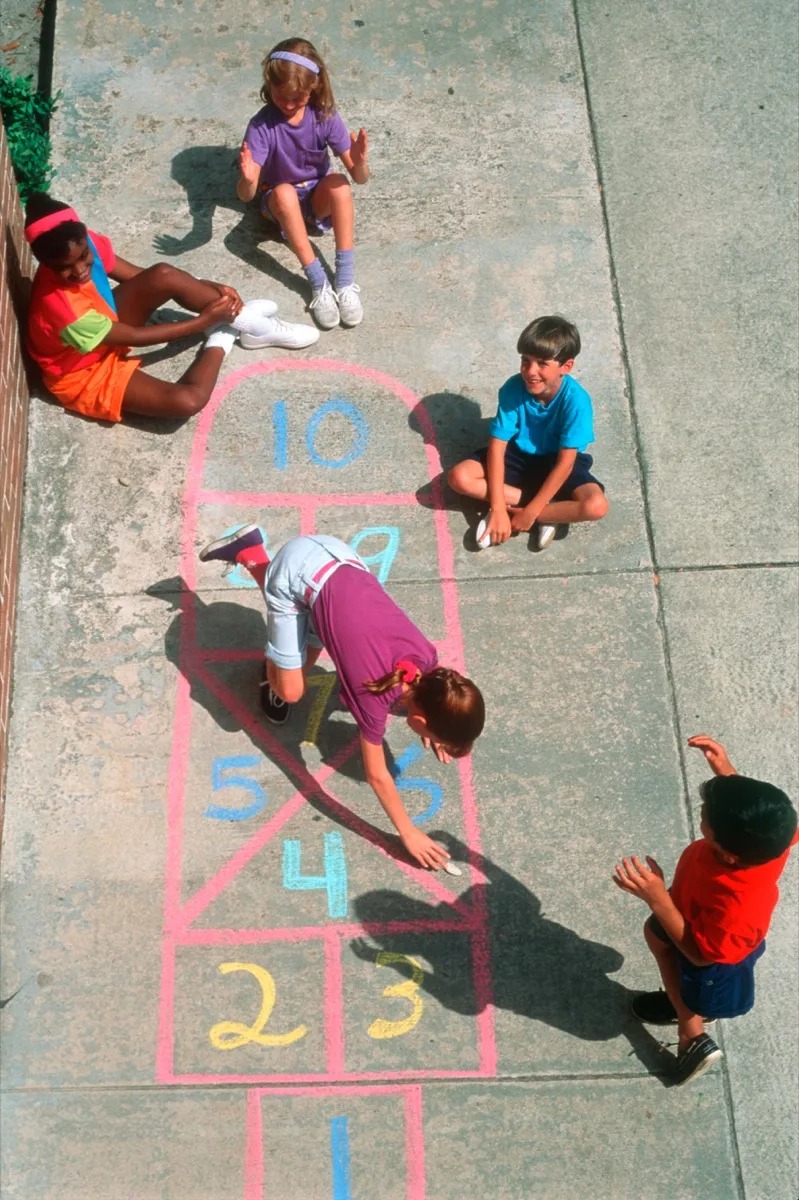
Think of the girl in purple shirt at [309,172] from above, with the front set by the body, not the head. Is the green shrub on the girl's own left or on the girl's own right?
on the girl's own right

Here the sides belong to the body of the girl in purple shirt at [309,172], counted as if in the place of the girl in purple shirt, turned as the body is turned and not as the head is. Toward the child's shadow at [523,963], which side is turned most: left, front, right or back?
front

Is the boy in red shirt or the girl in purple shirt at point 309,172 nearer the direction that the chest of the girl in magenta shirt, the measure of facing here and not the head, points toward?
the boy in red shirt

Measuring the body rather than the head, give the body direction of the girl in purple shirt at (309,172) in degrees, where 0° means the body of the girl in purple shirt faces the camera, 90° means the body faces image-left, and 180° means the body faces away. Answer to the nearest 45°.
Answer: approximately 0°

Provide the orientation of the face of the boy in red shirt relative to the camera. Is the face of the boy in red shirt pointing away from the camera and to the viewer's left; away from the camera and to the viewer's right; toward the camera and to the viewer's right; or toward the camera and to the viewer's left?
away from the camera and to the viewer's left

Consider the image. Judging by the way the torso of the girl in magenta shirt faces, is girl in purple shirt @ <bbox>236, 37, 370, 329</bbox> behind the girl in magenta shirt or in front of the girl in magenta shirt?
behind

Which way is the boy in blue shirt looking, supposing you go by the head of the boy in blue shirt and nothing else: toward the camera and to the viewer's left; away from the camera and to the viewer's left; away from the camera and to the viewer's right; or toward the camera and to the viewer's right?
toward the camera and to the viewer's left

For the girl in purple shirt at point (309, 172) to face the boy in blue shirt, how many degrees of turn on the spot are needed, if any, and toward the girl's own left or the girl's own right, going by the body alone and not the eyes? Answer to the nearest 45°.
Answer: approximately 45° to the girl's own left
